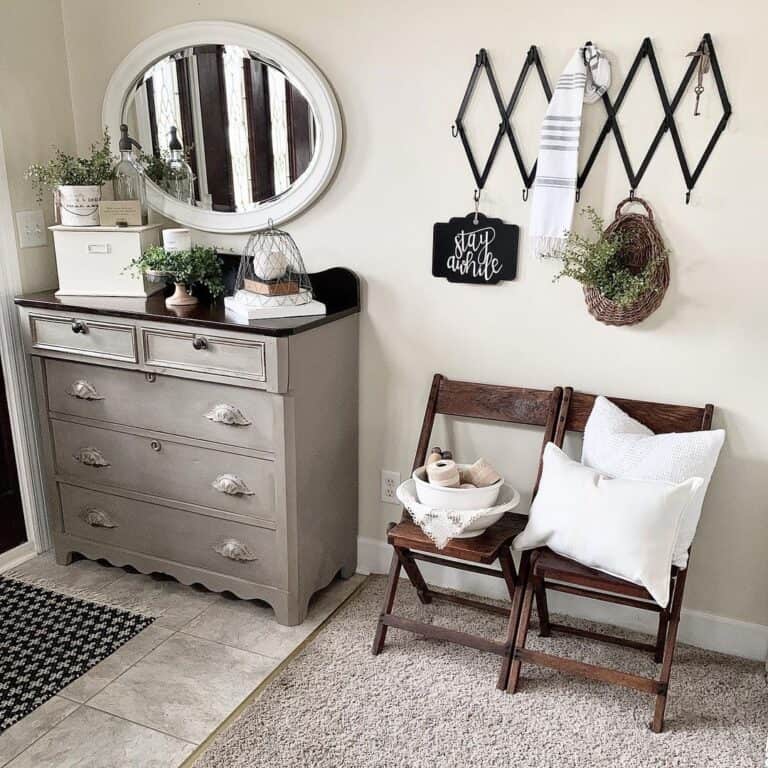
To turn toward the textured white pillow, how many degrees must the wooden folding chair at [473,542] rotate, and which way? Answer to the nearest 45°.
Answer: approximately 135° to its left

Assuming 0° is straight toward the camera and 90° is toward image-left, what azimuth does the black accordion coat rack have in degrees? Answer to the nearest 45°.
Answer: approximately 45°

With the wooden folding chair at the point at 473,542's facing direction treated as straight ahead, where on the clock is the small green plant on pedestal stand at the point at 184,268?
The small green plant on pedestal stand is roughly at 2 o'clock from the wooden folding chair.

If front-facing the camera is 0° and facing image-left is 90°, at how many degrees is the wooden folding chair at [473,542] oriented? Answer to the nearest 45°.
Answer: approximately 45°

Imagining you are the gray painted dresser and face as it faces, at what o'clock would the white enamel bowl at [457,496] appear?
The white enamel bowl is roughly at 9 o'clock from the gray painted dresser.
